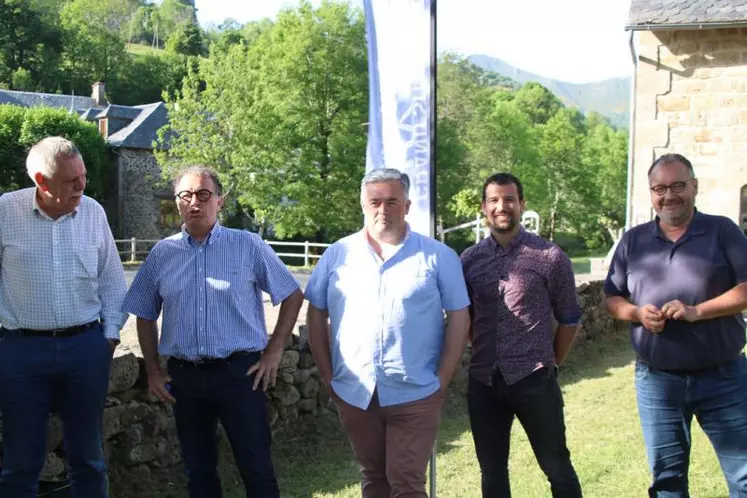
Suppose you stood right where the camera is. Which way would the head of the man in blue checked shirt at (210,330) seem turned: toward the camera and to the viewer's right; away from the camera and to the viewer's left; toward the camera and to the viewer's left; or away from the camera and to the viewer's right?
toward the camera and to the viewer's left

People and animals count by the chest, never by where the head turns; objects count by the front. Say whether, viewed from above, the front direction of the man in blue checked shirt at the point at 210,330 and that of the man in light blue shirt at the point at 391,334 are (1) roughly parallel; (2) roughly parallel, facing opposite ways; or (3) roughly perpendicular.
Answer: roughly parallel

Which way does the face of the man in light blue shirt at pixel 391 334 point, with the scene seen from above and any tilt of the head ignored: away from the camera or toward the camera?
toward the camera

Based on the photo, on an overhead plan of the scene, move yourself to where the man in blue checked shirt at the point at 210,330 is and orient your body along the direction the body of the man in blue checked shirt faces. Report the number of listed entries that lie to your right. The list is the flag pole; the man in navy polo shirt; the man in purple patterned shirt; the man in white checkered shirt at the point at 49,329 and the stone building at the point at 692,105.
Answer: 1

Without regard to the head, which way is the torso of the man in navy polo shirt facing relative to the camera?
toward the camera

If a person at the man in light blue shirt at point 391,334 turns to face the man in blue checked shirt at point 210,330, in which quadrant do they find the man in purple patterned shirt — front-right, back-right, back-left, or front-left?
back-right

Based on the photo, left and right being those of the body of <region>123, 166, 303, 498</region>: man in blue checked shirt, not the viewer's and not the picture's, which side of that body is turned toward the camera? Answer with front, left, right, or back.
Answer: front

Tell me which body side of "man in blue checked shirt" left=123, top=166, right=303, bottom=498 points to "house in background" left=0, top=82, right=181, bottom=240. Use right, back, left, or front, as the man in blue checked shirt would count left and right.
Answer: back

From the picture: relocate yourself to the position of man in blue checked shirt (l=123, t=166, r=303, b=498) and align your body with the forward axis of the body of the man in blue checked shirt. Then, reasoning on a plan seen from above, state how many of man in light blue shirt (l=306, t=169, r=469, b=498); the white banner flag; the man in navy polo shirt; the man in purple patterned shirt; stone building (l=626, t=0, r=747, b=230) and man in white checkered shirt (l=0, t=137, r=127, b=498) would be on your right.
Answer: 1

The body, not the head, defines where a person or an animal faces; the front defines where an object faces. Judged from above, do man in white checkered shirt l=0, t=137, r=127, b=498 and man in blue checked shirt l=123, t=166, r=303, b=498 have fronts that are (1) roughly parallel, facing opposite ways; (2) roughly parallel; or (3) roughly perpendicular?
roughly parallel

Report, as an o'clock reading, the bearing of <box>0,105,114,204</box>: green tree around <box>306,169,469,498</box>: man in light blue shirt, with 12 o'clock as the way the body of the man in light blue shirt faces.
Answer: The green tree is roughly at 5 o'clock from the man in light blue shirt.

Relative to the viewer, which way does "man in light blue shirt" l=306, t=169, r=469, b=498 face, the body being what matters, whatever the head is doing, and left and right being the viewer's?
facing the viewer

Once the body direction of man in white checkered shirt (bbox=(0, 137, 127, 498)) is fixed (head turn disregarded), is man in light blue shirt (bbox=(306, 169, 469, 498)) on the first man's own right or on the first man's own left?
on the first man's own left
